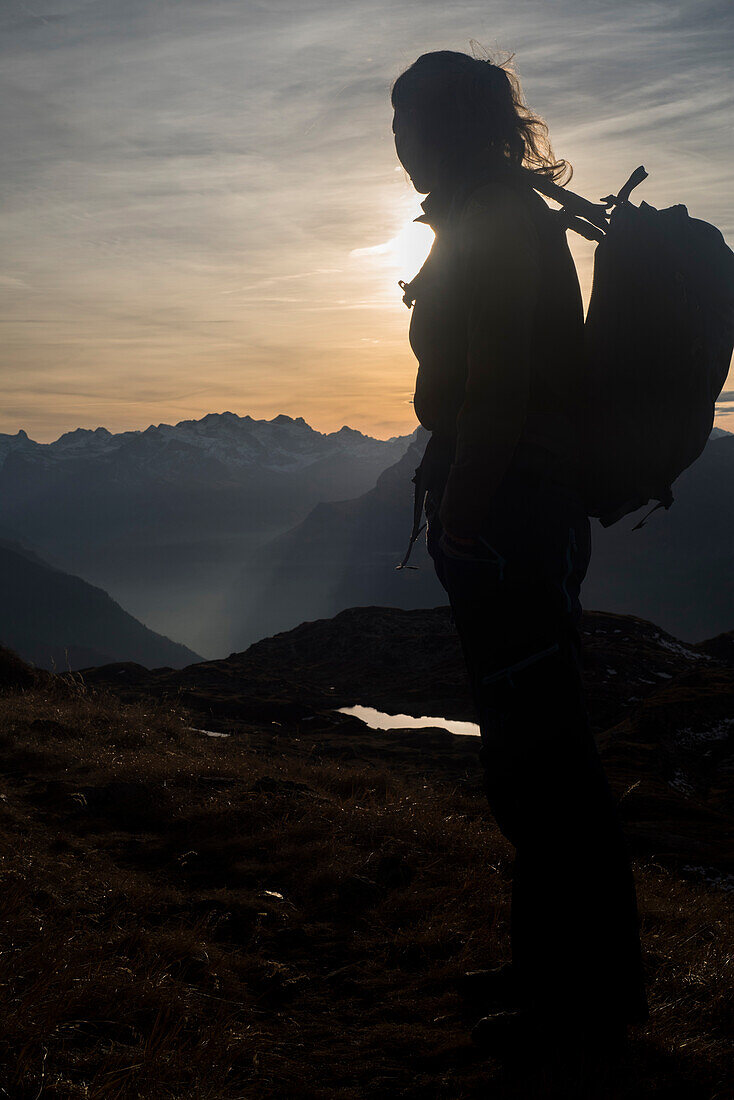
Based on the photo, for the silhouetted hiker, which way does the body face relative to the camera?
to the viewer's left
